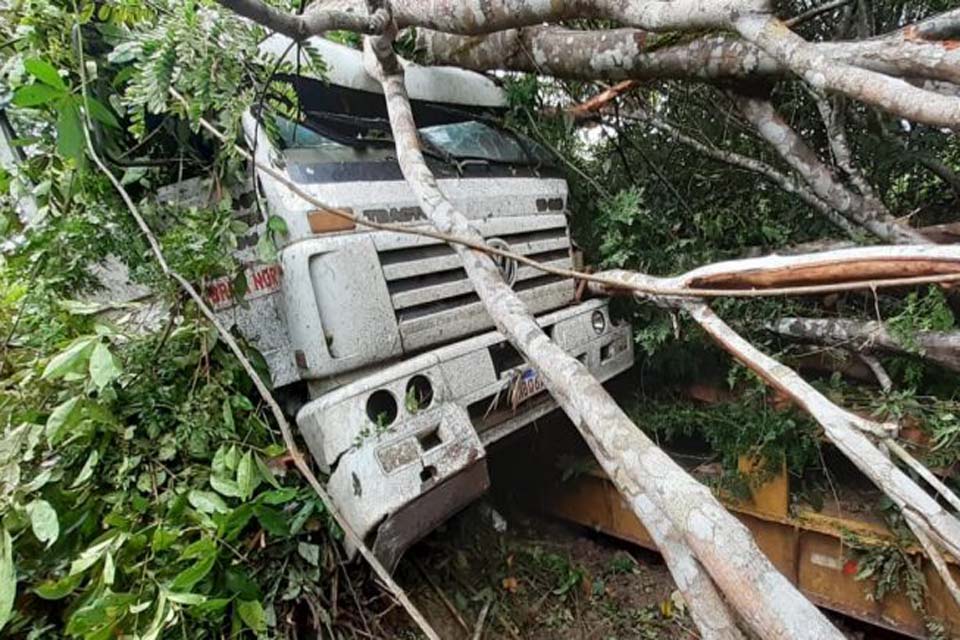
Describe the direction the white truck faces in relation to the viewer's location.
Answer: facing the viewer and to the right of the viewer

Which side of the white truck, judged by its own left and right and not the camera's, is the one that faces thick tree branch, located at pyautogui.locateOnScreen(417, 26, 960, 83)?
left

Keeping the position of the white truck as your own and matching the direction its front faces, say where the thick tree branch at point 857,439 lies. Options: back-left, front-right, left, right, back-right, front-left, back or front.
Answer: front
